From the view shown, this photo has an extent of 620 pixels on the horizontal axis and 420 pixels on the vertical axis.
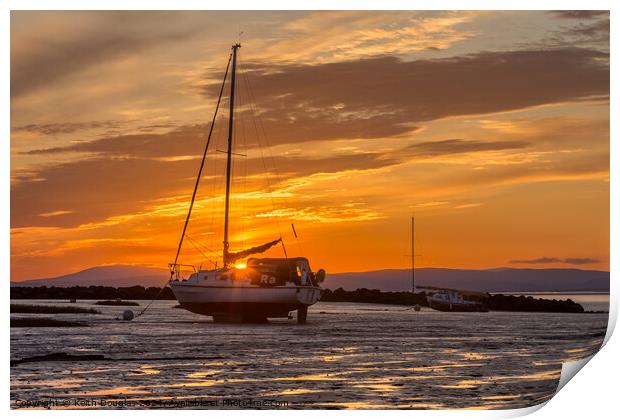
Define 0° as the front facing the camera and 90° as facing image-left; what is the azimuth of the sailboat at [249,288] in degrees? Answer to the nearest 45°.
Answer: approximately 90°
